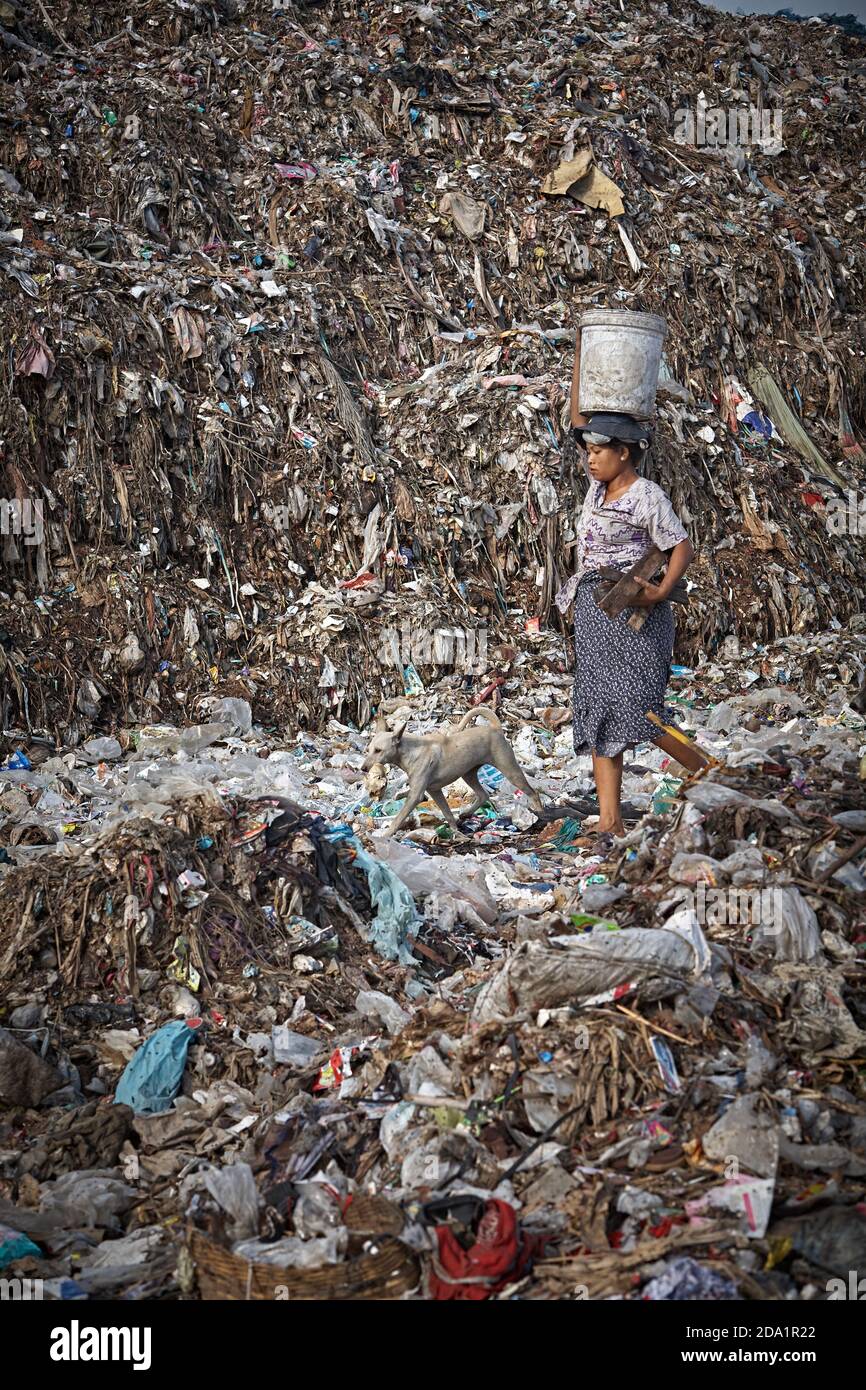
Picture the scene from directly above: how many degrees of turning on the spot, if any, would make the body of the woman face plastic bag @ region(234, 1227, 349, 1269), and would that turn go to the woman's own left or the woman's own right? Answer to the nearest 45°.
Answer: approximately 45° to the woman's own left

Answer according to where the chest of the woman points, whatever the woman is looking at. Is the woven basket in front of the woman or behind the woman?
in front

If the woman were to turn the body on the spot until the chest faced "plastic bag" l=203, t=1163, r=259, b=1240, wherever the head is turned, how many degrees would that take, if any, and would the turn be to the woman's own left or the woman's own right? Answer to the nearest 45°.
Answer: approximately 45° to the woman's own left

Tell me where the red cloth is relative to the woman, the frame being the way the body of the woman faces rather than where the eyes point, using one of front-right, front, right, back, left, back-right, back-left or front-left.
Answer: front-left

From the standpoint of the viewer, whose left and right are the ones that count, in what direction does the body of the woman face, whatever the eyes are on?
facing the viewer and to the left of the viewer

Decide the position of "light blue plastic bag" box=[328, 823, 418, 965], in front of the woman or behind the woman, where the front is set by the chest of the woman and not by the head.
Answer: in front

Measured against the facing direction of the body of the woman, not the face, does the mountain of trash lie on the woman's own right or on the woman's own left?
on the woman's own right
